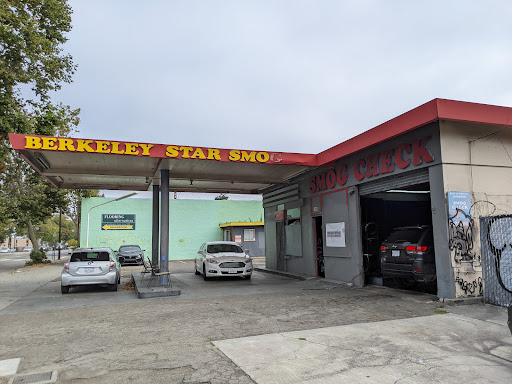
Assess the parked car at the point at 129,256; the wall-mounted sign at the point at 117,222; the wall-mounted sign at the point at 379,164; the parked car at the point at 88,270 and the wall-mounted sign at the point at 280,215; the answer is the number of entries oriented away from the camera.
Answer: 1

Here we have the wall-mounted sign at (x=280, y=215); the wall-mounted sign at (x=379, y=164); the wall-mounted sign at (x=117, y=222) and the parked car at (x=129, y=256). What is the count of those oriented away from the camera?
0

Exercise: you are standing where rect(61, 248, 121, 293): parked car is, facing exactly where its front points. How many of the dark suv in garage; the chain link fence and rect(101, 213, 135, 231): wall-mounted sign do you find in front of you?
1

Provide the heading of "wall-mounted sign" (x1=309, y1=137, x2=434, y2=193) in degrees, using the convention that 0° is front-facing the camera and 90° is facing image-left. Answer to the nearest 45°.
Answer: approximately 45°

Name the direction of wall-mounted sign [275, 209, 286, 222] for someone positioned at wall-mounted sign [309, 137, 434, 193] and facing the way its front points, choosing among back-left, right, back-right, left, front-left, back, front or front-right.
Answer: right

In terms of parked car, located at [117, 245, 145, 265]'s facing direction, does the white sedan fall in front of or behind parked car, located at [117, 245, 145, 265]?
in front

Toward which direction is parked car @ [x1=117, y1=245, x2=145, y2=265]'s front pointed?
toward the camera

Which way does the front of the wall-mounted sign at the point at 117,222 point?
toward the camera

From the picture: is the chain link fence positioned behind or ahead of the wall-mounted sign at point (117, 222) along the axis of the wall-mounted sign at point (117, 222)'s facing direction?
ahead

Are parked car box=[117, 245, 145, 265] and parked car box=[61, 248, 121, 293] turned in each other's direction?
yes

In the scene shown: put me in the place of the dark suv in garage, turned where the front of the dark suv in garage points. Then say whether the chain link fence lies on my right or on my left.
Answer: on my right

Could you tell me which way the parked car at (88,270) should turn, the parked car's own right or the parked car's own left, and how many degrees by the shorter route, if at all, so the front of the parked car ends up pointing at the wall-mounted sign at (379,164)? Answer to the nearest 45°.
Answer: approximately 135° to the parked car's own right

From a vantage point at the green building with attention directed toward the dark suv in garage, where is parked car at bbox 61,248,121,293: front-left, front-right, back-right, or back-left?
front-right

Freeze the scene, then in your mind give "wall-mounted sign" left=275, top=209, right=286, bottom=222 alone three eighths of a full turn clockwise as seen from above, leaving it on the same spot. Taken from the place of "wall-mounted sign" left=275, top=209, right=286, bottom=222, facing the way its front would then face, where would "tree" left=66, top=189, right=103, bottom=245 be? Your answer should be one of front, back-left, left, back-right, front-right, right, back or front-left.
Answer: front-left

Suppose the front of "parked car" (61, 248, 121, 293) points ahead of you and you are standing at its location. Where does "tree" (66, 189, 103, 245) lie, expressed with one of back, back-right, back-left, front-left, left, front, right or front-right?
front

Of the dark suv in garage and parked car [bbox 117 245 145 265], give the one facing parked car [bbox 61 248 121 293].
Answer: parked car [bbox 117 245 145 265]

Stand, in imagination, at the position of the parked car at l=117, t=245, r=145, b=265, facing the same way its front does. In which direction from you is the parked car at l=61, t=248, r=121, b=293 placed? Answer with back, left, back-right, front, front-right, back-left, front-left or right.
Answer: front

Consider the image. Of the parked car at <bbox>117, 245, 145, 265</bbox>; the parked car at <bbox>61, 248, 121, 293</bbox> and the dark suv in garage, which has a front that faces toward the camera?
the parked car at <bbox>117, 245, 145, 265</bbox>

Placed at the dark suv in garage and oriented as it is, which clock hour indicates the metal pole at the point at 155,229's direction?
The metal pole is roughly at 8 o'clock from the dark suv in garage.
